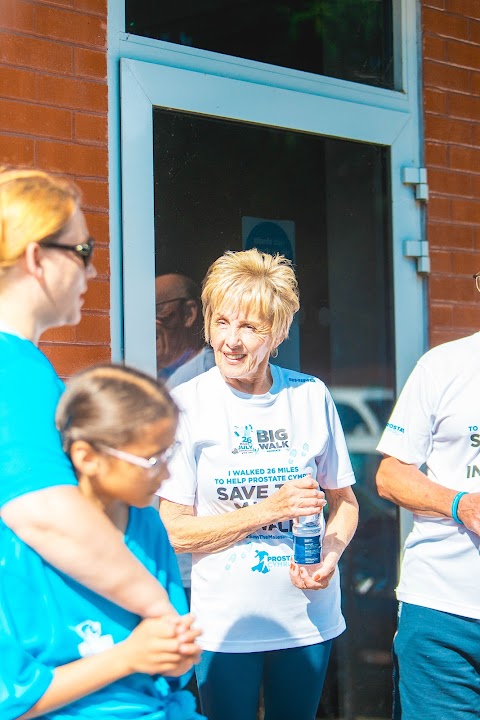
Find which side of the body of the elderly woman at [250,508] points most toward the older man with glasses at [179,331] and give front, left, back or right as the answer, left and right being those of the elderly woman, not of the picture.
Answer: back

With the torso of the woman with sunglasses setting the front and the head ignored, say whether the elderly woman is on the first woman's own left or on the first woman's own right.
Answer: on the first woman's own left

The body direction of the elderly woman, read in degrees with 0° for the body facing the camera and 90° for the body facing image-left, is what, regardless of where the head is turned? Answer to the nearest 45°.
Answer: approximately 0°

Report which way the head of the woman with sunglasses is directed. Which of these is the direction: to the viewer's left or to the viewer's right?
to the viewer's right

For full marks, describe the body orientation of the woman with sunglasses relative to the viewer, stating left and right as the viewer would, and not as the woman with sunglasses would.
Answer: facing to the right of the viewer

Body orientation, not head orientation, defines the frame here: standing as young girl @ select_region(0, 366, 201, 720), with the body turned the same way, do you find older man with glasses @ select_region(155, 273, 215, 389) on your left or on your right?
on your left
